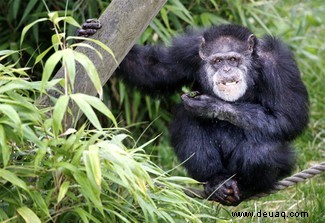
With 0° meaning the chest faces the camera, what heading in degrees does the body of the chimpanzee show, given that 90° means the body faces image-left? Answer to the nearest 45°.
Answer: approximately 0°

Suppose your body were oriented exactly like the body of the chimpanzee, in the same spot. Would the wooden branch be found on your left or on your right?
on your right
